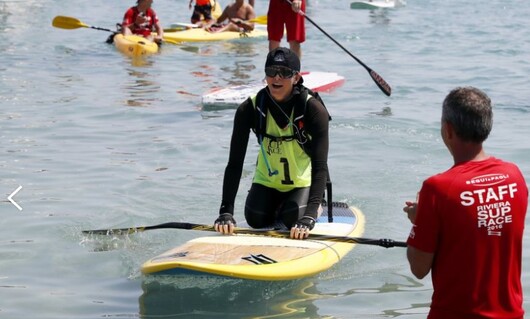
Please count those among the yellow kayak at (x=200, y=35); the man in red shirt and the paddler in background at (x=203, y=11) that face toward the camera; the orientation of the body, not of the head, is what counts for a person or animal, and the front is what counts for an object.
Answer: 1

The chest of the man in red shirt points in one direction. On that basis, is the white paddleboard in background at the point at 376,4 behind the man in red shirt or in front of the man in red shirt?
in front

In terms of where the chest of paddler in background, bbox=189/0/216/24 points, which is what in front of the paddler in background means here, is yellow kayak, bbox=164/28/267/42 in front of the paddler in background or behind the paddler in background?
in front

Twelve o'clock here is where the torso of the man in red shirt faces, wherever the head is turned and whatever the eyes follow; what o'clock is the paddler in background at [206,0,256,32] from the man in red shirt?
The paddler in background is roughly at 1 o'clock from the man in red shirt.

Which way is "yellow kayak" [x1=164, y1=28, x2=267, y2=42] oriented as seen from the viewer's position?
to the viewer's left

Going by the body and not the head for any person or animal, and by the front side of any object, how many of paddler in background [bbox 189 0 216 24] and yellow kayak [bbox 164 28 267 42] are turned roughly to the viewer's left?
1

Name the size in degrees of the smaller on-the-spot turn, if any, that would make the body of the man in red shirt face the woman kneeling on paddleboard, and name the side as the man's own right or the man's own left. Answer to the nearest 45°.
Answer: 0° — they already face them

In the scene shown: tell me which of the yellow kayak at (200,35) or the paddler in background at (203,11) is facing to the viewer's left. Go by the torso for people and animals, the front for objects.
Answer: the yellow kayak

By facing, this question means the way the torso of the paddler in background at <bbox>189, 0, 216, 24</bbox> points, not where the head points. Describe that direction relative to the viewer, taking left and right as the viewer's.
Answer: facing the viewer

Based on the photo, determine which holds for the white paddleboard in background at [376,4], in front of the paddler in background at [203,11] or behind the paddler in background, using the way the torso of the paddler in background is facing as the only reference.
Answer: behind

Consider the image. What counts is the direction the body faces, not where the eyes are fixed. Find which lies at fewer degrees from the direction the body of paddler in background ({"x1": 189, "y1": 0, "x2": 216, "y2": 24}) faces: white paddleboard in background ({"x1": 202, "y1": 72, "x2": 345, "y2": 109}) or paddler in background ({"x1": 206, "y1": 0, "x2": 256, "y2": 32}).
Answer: the white paddleboard in background

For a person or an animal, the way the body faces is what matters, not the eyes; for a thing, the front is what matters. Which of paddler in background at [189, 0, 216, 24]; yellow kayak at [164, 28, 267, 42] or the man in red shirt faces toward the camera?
the paddler in background

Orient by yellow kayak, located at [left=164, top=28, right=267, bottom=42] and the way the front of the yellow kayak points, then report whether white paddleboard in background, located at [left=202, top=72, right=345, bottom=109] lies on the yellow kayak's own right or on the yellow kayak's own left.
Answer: on the yellow kayak's own left

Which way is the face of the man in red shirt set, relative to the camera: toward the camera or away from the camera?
away from the camera

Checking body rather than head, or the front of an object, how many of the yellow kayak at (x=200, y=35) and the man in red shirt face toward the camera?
0

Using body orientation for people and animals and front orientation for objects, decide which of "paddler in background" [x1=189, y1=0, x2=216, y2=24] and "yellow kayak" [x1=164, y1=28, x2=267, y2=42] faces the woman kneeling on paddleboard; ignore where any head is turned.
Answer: the paddler in background

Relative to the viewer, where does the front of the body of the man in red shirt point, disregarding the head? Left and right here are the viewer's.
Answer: facing away from the viewer and to the left of the viewer

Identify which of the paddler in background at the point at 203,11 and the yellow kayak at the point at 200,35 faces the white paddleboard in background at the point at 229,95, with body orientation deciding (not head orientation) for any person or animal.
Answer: the paddler in background
